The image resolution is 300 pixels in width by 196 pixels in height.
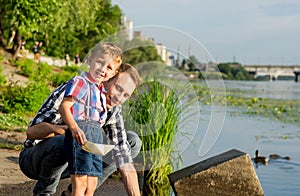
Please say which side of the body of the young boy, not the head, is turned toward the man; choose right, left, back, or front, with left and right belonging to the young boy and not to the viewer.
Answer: back

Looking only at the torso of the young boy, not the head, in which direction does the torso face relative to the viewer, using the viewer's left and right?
facing the viewer and to the right of the viewer

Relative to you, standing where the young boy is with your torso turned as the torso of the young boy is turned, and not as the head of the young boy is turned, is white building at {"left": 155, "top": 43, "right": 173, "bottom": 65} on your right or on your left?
on your left

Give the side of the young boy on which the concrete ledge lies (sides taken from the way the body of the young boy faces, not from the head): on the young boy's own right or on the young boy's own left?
on the young boy's own left
